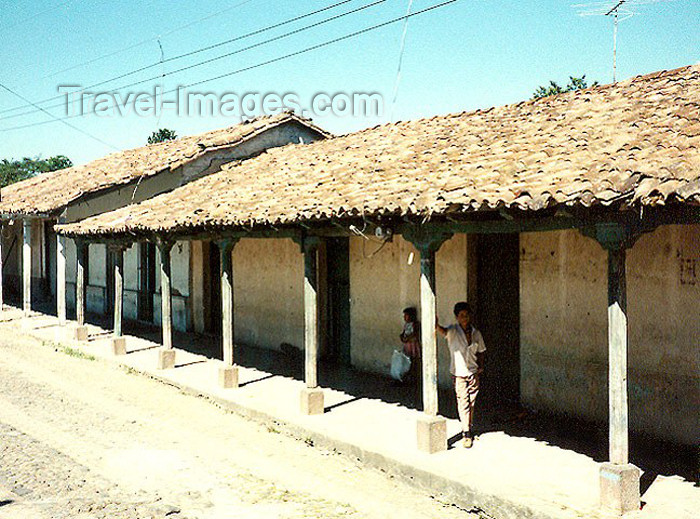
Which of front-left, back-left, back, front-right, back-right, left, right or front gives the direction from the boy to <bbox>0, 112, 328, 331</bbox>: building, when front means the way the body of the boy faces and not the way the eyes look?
back-right

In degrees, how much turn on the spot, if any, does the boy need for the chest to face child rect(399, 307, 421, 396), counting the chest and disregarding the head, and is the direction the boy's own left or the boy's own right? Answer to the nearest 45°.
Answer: approximately 180°

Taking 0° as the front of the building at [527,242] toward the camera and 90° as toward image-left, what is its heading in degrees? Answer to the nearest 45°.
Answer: approximately 45°

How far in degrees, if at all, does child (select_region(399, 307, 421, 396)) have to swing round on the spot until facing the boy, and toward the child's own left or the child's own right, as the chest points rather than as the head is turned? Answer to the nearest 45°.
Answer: approximately 45° to the child's own left

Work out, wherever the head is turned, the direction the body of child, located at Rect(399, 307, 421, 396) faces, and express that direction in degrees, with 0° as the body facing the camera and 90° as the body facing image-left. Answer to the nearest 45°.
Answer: approximately 45°

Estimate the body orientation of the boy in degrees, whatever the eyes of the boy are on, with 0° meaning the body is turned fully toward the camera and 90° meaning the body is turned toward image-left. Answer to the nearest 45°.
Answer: approximately 0°
